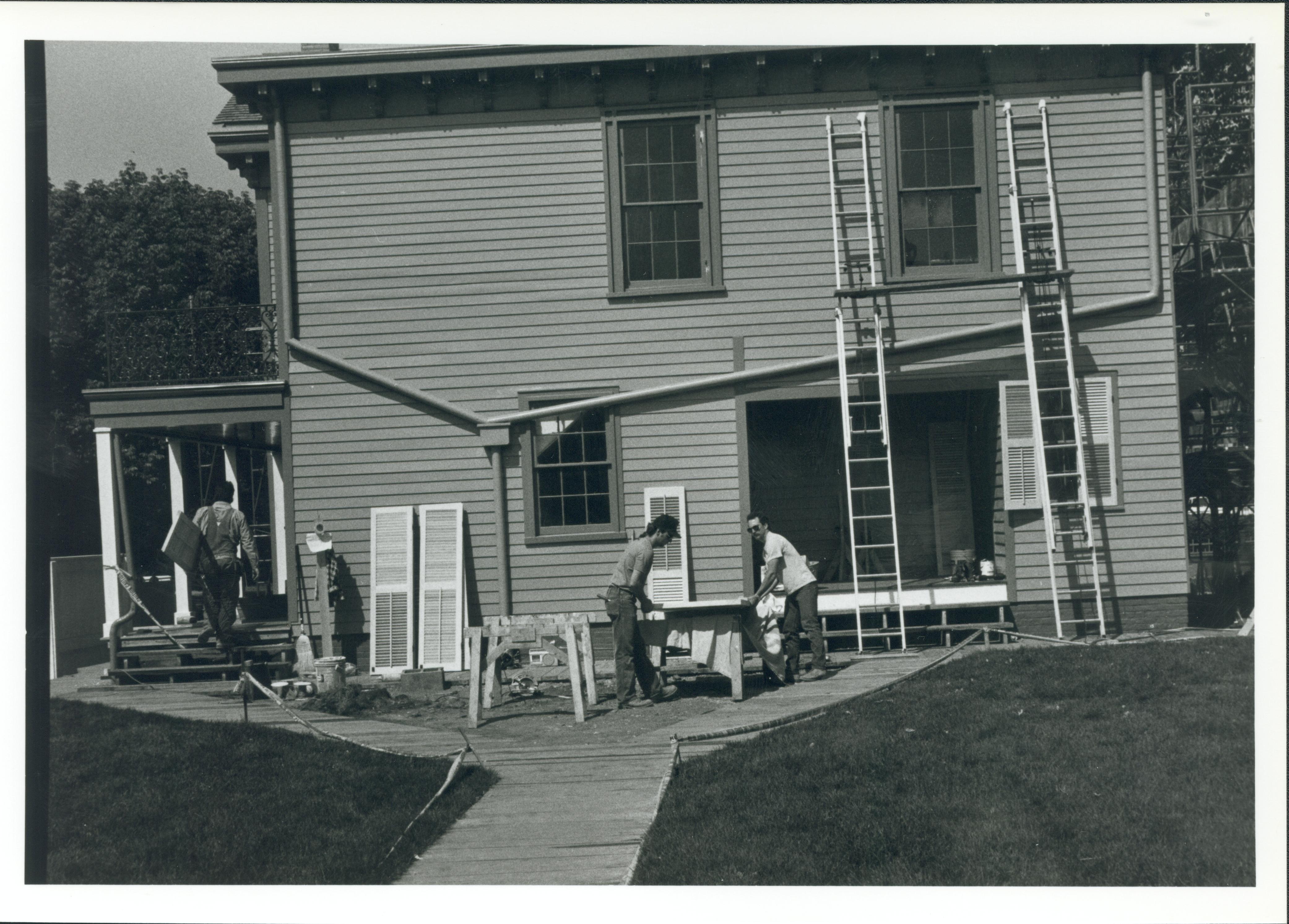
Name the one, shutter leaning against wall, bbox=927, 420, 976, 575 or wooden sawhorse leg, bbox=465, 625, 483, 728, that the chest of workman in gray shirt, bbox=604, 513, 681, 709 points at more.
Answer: the shutter leaning against wall

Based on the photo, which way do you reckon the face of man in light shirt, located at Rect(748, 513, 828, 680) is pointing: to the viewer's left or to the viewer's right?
to the viewer's left

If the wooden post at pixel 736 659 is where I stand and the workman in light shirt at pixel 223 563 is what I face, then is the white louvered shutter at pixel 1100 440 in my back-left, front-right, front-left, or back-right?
back-right

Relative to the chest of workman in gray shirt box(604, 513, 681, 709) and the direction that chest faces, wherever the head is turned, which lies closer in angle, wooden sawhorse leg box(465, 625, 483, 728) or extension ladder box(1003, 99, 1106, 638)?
the extension ladder

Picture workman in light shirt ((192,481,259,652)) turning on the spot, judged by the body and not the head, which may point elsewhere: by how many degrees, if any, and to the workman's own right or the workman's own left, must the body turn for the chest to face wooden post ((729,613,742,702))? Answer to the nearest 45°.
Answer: approximately 135° to the workman's own right

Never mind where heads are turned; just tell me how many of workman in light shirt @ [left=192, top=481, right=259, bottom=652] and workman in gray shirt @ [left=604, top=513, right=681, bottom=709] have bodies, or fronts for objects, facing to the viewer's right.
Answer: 1

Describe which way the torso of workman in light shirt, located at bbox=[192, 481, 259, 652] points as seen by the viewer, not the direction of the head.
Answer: away from the camera

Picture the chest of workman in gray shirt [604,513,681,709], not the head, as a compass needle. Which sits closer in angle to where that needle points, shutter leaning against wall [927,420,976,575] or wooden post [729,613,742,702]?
the wooden post

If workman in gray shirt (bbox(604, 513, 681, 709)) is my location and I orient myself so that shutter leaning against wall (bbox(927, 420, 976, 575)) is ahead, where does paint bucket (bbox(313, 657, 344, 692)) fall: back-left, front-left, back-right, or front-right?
back-left

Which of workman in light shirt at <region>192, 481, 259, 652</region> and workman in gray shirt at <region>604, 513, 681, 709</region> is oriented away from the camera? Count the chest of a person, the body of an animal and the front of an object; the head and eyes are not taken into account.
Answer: workman in light shirt at <region>192, 481, 259, 652</region>

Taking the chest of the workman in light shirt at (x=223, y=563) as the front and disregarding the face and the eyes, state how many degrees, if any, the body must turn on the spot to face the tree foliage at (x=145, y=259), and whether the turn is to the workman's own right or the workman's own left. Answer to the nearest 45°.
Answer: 0° — they already face it

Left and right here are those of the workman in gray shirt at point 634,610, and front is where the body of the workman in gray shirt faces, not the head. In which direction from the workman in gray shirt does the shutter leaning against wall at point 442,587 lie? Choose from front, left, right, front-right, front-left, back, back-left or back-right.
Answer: back-left

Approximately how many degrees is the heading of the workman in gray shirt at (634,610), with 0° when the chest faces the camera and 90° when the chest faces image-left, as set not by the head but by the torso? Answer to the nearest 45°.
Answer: approximately 270°

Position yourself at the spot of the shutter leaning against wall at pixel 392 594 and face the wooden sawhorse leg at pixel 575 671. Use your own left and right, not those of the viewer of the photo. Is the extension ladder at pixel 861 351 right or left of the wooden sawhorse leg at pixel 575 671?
left

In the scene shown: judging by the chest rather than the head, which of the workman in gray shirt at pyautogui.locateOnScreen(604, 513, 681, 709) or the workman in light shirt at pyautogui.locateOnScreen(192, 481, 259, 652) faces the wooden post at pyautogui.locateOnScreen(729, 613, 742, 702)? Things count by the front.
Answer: the workman in gray shirt at pyautogui.locateOnScreen(604, 513, 681, 709)

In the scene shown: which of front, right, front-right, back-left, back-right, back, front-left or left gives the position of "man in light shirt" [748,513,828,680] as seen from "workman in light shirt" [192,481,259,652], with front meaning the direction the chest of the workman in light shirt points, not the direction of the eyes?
back-right
